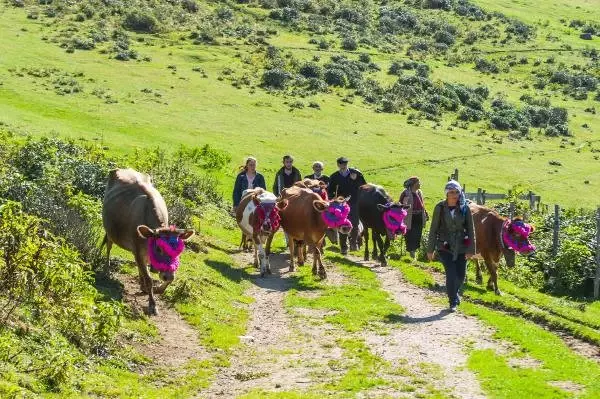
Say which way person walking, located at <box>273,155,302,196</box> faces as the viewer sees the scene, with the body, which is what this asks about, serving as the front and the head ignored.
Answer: toward the camera

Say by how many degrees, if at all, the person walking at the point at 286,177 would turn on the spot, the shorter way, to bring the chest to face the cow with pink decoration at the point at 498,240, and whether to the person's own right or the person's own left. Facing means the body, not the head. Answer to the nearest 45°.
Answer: approximately 45° to the person's own left

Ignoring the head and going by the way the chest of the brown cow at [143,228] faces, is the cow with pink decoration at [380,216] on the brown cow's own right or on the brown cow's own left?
on the brown cow's own left

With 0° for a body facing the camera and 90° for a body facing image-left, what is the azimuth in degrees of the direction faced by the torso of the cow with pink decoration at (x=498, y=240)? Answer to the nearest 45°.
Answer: approximately 315°

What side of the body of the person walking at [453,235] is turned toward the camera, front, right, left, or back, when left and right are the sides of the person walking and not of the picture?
front

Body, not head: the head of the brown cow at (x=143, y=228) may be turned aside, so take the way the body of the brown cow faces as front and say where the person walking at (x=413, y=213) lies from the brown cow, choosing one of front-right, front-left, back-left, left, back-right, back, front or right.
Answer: left

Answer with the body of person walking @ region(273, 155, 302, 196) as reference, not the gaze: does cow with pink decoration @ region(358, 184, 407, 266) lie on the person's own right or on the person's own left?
on the person's own left

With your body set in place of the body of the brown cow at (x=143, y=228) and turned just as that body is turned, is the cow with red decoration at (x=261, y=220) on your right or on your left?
on your left

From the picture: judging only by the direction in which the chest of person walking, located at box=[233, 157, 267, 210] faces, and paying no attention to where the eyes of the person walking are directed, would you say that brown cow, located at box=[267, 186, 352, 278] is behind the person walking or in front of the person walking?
in front
